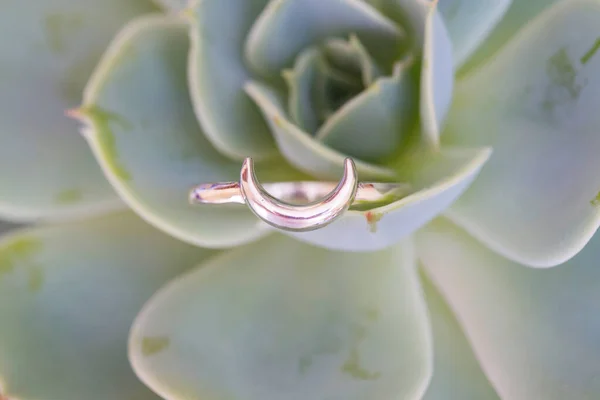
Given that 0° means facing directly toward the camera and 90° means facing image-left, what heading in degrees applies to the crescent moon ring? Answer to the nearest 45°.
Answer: approximately 0°
